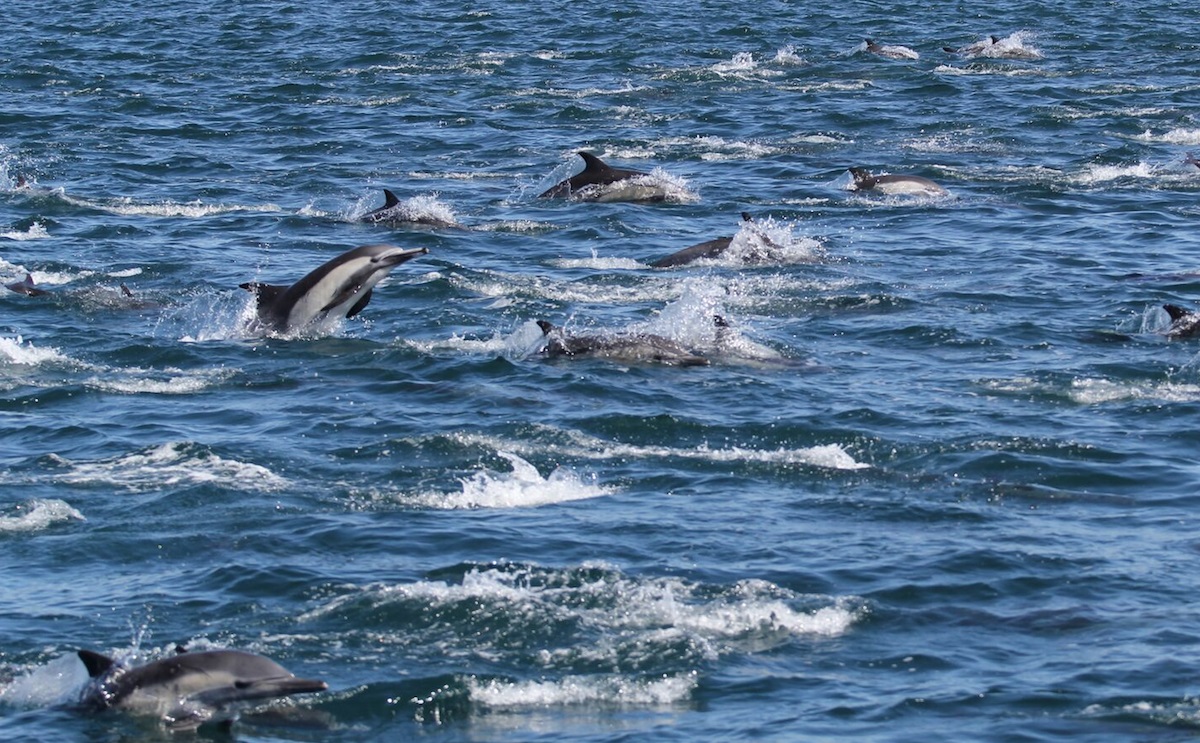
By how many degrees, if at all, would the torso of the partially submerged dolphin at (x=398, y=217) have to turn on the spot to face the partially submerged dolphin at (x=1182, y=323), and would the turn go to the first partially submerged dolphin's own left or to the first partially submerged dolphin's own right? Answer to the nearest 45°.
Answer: approximately 45° to the first partially submerged dolphin's own right

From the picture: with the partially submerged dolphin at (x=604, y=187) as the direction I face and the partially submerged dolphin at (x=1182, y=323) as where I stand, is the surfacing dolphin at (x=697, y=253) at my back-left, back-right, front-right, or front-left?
front-left

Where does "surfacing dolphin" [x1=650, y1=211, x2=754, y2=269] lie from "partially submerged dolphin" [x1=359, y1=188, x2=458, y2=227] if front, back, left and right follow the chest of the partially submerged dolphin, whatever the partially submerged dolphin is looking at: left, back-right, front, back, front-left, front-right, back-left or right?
front-right

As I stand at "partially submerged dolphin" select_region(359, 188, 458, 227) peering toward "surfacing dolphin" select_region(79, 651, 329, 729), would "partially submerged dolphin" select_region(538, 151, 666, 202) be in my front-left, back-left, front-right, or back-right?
back-left

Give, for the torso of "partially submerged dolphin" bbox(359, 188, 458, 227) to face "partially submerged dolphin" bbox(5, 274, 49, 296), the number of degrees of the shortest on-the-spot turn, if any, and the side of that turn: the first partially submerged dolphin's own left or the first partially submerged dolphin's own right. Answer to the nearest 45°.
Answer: approximately 135° to the first partially submerged dolphin's own right

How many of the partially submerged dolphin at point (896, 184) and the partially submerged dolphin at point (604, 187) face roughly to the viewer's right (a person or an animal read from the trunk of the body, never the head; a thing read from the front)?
2

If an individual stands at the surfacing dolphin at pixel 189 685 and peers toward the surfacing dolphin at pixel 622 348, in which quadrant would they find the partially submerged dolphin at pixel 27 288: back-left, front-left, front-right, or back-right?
front-left

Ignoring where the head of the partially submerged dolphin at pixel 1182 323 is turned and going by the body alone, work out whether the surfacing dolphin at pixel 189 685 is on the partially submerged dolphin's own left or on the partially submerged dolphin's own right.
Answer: on the partially submerged dolphin's own right

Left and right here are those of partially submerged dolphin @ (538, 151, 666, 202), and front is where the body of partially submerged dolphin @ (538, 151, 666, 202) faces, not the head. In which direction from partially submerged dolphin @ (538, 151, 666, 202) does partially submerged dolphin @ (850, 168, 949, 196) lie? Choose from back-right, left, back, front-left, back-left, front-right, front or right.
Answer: front

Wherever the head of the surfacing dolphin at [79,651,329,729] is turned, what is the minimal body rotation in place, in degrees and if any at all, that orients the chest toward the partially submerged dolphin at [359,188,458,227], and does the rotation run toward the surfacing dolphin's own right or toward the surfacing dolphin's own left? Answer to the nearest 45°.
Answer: approximately 90° to the surfacing dolphin's own left

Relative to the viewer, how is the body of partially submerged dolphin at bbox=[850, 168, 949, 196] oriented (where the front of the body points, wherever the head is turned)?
to the viewer's right

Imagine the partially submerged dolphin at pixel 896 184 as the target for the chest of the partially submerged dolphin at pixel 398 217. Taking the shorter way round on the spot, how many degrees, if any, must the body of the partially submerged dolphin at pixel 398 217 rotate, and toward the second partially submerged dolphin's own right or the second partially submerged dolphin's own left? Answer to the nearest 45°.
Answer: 0° — it already faces it

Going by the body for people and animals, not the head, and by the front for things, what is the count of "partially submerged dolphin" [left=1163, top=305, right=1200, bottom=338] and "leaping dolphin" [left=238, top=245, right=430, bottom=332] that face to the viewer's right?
2

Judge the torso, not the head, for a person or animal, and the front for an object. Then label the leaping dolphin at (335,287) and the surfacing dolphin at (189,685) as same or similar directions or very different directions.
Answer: same or similar directions

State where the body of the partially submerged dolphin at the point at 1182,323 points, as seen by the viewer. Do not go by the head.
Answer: to the viewer's right

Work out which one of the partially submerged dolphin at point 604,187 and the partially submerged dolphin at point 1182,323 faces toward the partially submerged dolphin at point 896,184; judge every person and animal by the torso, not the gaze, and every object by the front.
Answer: the partially submerged dolphin at point 604,187

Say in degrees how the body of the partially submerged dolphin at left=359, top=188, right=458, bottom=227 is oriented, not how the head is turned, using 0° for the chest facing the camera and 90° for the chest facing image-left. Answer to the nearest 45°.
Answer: approximately 270°
